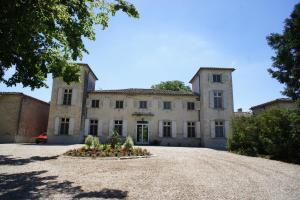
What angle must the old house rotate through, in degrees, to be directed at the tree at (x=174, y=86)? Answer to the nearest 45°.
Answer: approximately 180°

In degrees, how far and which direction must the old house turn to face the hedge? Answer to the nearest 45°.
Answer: approximately 45° to its left

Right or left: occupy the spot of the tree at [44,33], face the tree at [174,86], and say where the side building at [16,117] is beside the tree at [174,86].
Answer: left

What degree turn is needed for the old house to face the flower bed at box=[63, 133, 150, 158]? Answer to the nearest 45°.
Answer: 0° — it already faces it

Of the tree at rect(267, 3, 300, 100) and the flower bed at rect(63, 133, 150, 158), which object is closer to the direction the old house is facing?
the flower bed

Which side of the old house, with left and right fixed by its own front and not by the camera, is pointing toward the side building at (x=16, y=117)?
right

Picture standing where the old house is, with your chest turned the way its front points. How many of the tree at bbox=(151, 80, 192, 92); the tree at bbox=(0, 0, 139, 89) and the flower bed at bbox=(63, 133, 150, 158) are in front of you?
2

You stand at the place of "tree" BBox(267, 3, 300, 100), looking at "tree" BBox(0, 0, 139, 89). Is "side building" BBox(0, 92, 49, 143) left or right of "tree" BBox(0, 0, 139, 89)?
right

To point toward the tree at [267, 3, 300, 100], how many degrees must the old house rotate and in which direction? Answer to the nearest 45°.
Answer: approximately 45° to its left

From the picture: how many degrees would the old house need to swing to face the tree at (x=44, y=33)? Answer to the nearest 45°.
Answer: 0° — it already faces it

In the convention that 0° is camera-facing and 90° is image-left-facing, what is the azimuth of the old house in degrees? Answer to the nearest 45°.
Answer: approximately 0°
